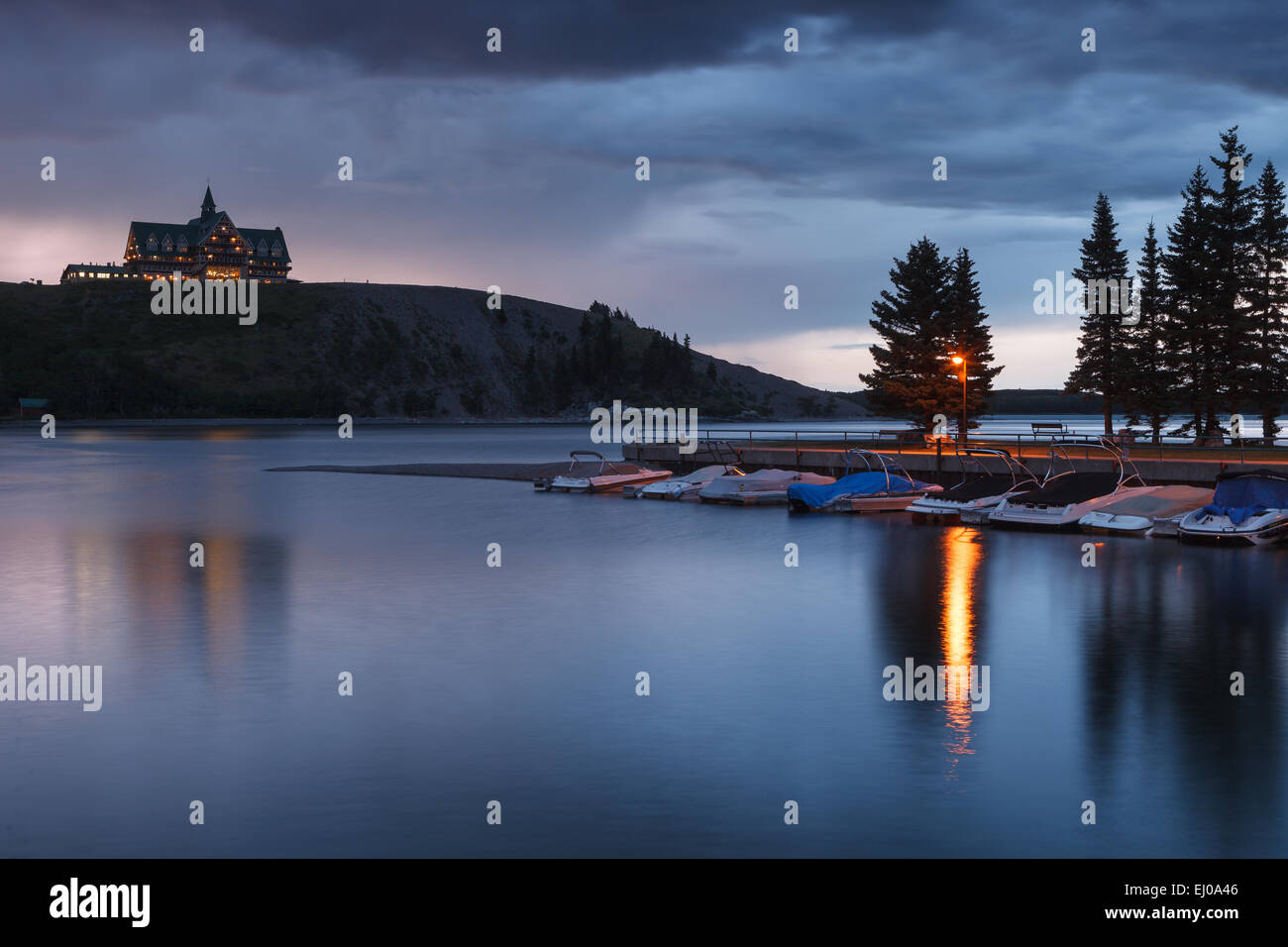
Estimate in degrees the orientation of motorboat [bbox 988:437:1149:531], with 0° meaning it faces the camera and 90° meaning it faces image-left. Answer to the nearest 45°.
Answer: approximately 225°

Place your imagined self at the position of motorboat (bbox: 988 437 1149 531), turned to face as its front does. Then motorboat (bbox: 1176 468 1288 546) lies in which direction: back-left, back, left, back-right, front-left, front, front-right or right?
right

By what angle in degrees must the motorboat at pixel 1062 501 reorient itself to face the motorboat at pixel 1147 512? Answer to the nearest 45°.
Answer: approximately 90° to its right
